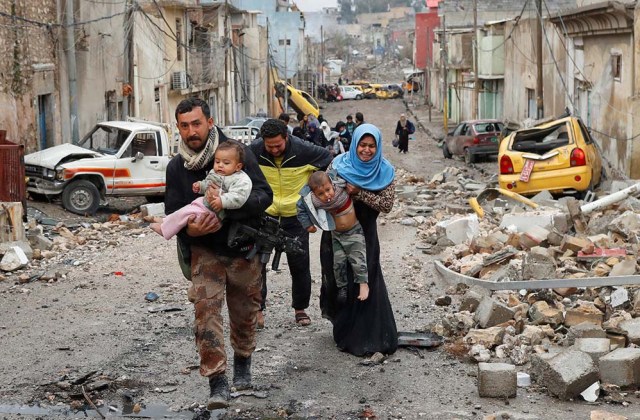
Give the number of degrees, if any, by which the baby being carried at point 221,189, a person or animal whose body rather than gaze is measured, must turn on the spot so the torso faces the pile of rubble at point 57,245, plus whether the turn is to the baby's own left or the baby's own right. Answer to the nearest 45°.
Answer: approximately 135° to the baby's own right

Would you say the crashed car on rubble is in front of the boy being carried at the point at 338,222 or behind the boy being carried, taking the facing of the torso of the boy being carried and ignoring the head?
behind

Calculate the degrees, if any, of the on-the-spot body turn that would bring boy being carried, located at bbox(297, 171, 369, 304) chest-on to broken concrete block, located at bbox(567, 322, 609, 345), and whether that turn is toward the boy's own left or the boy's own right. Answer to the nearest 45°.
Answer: approximately 90° to the boy's own left

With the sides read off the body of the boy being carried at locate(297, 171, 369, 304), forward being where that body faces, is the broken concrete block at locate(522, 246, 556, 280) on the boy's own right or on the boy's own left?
on the boy's own left

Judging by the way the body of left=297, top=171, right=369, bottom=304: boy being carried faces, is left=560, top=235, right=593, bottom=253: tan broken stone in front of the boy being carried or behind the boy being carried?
behind

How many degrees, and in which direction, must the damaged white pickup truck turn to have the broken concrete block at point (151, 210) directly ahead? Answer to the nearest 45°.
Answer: approximately 45° to its left

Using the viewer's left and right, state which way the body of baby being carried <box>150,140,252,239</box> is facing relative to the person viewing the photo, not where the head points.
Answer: facing the viewer and to the left of the viewer

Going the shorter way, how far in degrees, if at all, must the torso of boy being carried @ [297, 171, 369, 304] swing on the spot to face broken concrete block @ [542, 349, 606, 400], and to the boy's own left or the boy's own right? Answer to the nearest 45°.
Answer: approximately 45° to the boy's own left

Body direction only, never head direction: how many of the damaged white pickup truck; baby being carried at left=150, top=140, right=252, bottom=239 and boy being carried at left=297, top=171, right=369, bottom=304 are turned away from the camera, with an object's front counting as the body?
0

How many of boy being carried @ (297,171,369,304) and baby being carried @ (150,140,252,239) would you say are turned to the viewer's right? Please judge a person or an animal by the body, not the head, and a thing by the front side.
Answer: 0

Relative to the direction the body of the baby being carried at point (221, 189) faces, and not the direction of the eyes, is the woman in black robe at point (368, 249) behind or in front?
behind

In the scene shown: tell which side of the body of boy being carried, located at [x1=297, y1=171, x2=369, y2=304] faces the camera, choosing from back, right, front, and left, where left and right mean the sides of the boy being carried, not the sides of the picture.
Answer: front

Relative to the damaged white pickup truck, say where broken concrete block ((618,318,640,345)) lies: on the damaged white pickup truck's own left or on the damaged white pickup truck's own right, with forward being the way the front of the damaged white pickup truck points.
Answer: on the damaged white pickup truck's own left
